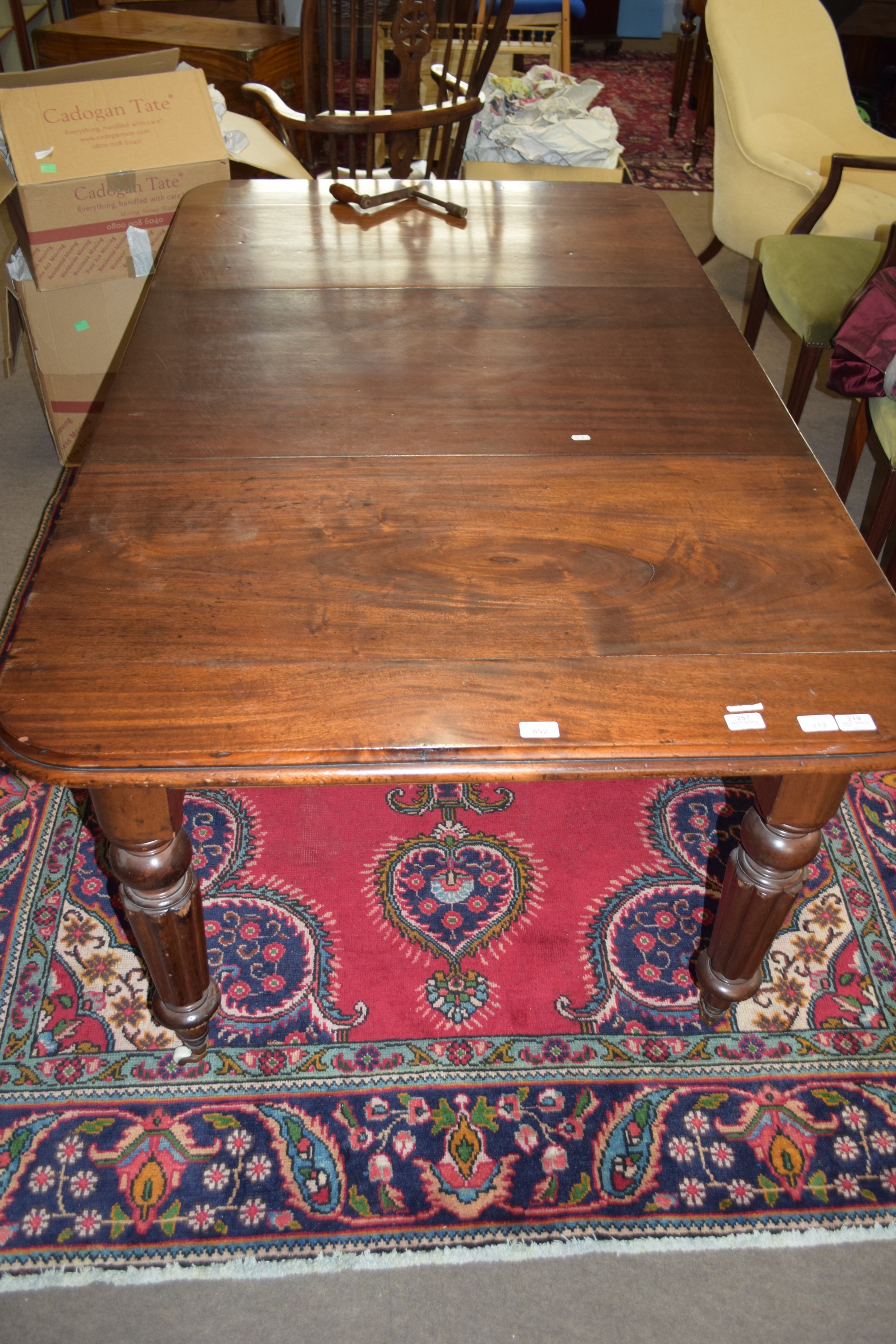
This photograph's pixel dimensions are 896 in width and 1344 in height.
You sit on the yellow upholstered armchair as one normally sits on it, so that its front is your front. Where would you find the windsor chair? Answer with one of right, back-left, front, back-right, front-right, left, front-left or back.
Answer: right

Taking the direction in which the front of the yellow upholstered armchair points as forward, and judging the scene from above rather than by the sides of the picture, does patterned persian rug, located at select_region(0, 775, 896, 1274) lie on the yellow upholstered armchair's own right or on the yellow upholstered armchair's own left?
on the yellow upholstered armchair's own right

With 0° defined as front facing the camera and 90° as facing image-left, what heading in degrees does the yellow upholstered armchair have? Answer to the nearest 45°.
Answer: approximately 315°

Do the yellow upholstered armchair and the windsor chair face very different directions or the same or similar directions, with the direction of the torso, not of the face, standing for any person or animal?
very different directions

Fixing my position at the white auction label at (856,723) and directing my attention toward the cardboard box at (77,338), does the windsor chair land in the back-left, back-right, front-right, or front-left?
front-right
